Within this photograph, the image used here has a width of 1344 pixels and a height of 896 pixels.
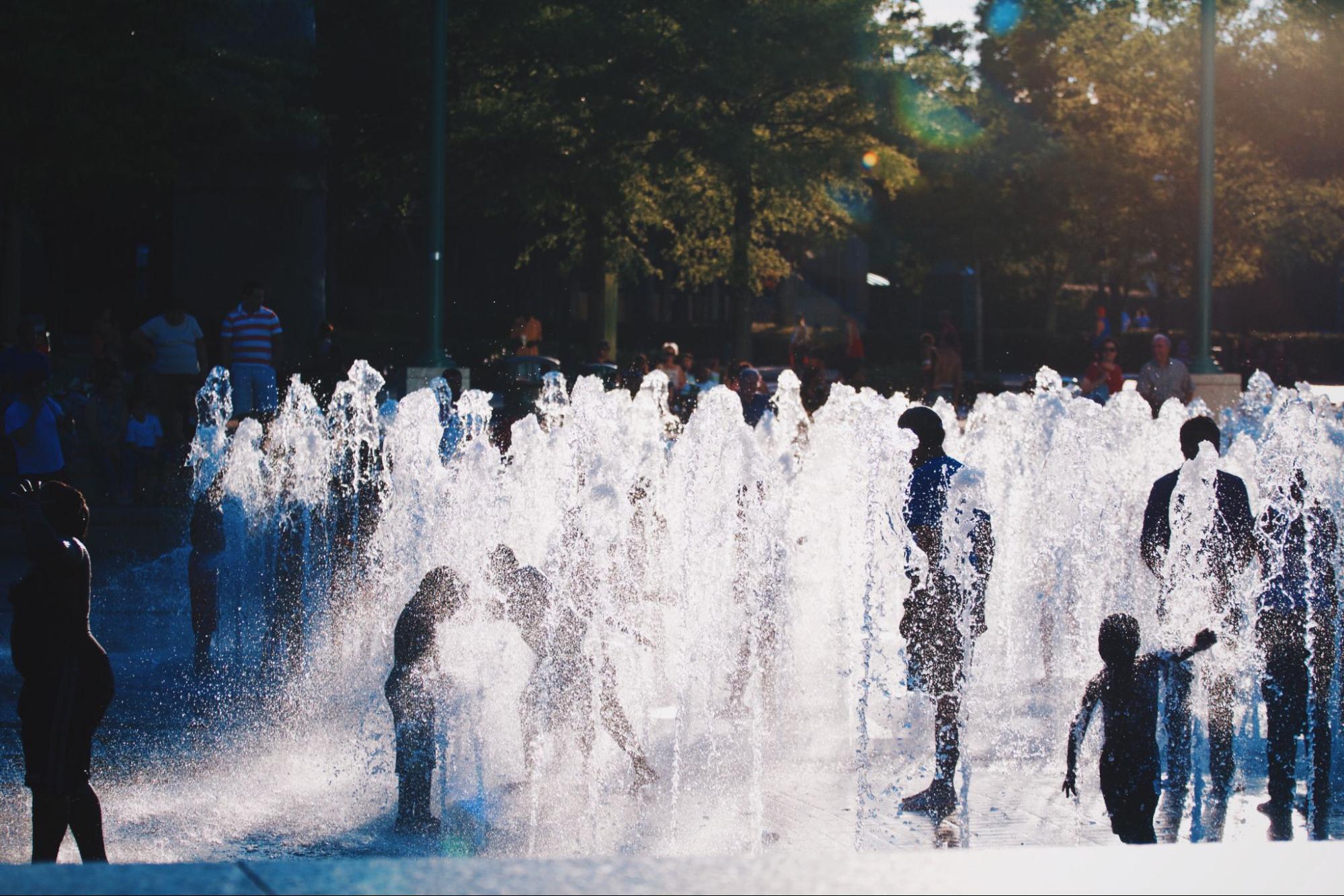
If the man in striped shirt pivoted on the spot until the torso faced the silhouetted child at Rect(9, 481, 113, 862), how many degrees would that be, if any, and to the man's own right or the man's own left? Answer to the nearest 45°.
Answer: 0° — they already face them

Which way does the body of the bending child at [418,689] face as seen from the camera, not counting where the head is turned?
to the viewer's right

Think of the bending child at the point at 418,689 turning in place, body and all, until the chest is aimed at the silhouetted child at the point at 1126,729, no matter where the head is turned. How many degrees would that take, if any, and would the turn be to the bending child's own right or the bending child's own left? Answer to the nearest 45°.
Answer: approximately 45° to the bending child's own right

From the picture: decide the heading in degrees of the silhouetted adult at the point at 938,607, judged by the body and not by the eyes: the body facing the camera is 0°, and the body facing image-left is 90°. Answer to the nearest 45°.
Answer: approximately 90°

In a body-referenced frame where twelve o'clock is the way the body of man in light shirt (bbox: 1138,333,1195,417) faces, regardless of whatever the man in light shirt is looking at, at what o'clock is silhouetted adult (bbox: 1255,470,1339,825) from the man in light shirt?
The silhouetted adult is roughly at 12 o'clock from the man in light shirt.

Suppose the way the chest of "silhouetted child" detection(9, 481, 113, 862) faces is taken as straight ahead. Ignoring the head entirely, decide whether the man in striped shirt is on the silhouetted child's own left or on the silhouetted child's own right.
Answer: on the silhouetted child's own right

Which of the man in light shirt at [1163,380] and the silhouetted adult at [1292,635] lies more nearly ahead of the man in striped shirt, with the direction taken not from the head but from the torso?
the silhouetted adult

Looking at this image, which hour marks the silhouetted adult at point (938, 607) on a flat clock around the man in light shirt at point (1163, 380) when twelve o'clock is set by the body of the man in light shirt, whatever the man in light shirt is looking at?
The silhouetted adult is roughly at 12 o'clock from the man in light shirt.

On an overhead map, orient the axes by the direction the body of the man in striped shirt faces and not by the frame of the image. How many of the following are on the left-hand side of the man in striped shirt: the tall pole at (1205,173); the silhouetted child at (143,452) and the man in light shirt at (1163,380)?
2

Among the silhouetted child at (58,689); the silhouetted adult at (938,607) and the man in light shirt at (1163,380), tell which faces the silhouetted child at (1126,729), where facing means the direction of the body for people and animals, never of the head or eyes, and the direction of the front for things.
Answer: the man in light shirt
